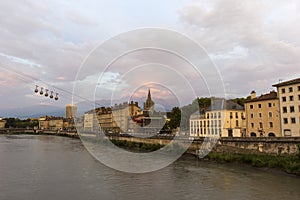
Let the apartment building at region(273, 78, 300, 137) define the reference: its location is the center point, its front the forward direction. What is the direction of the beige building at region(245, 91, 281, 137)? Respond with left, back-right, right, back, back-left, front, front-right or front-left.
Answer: right

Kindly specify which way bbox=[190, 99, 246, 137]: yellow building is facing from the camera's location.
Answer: facing the viewer and to the left of the viewer

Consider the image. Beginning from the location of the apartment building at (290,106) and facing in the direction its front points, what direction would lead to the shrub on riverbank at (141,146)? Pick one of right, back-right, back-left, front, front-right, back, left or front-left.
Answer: front-right

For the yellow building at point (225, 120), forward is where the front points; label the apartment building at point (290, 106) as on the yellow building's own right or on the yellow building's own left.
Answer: on the yellow building's own left

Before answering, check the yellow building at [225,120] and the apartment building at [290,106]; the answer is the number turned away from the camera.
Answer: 0

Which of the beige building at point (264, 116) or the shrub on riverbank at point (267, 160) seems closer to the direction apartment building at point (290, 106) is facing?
the shrub on riverbank

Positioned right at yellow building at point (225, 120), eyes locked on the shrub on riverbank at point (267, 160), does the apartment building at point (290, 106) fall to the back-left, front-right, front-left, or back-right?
front-left

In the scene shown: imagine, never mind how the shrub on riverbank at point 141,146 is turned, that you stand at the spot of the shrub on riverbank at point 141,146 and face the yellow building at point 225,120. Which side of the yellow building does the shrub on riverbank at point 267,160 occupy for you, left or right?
right

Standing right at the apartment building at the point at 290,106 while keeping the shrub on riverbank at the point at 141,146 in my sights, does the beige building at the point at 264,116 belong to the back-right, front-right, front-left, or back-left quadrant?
front-right

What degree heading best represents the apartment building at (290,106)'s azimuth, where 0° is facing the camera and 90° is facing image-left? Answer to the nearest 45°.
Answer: approximately 45°

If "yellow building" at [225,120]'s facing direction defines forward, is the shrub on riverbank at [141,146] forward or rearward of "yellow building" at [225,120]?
forward

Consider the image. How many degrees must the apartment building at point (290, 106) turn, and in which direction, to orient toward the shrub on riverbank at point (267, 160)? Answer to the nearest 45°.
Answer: approximately 45° to its left

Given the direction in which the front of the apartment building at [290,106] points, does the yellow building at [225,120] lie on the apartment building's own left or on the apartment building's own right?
on the apartment building's own right

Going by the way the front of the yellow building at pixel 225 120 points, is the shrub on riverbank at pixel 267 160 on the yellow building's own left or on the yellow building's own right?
on the yellow building's own left

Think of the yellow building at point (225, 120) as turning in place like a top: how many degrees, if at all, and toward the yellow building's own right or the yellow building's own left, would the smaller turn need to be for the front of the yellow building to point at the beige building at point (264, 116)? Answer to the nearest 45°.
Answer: approximately 90° to the yellow building's own left
